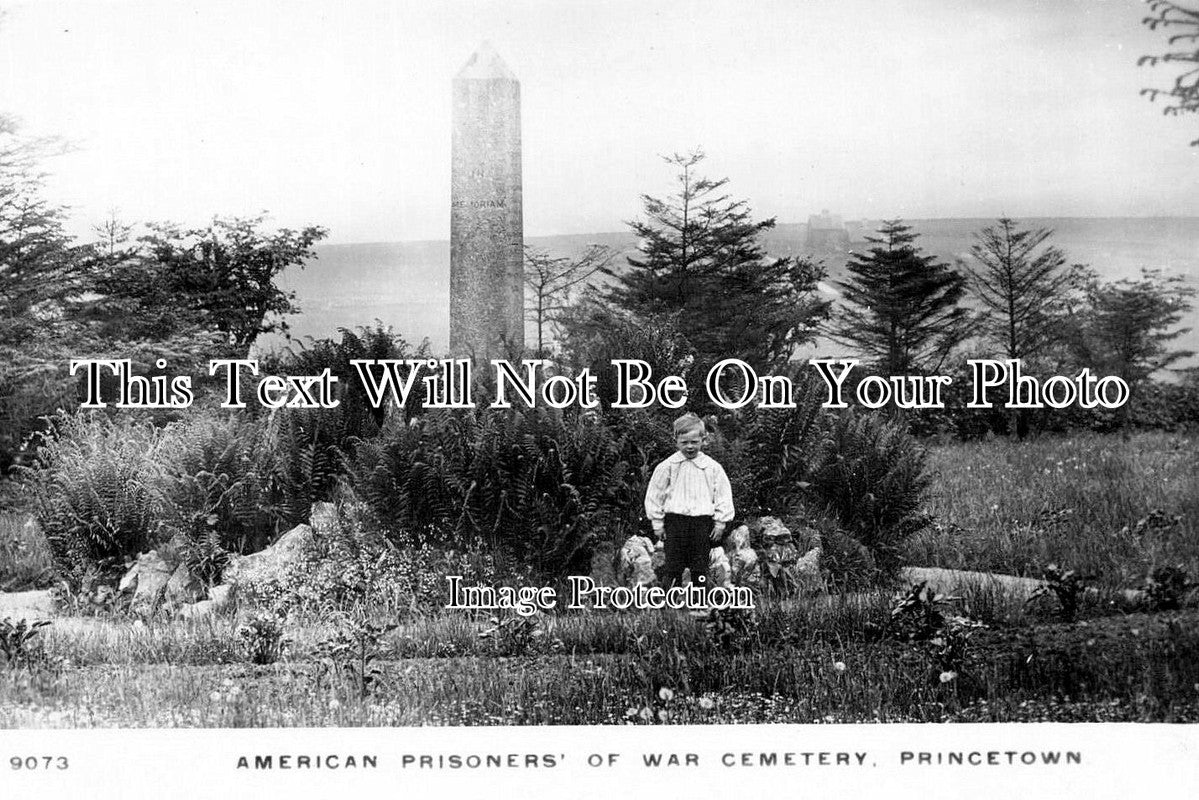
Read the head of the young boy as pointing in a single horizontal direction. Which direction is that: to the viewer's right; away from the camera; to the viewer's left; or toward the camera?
toward the camera

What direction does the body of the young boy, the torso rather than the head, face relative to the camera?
toward the camera

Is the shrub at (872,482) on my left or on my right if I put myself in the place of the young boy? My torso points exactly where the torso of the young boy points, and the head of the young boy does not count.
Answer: on my left

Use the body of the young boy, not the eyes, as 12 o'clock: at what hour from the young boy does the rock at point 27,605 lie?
The rock is roughly at 3 o'clock from the young boy.

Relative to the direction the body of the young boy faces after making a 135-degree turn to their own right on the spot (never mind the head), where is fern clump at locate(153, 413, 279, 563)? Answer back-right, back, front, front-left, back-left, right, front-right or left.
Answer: front-left

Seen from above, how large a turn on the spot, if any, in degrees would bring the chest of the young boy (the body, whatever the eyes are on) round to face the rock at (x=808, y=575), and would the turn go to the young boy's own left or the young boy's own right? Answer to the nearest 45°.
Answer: approximately 90° to the young boy's own left

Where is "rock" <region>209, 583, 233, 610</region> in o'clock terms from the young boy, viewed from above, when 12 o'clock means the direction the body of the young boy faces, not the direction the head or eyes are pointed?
The rock is roughly at 3 o'clock from the young boy.

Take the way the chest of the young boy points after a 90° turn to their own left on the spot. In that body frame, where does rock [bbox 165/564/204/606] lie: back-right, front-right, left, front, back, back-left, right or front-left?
back

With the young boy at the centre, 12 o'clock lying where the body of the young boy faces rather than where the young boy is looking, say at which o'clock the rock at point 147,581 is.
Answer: The rock is roughly at 3 o'clock from the young boy.

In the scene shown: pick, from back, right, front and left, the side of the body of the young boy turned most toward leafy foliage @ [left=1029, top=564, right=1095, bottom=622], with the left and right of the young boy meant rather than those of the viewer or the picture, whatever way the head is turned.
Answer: left

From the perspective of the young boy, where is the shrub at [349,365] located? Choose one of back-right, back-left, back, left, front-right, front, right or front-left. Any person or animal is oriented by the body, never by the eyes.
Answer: right

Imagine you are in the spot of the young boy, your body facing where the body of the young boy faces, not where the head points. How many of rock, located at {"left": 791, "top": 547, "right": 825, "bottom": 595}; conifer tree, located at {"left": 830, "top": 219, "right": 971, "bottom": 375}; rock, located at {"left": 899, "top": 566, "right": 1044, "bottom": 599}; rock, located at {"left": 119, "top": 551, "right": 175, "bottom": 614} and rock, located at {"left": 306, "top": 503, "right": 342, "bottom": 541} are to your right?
2
